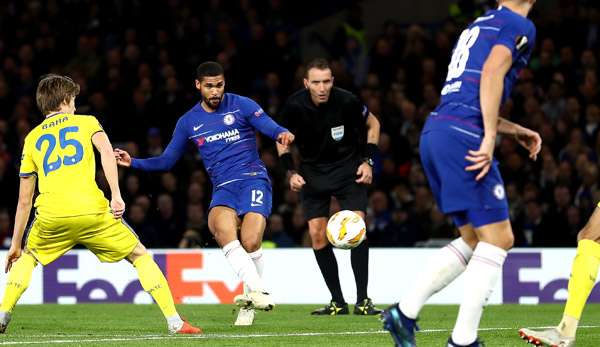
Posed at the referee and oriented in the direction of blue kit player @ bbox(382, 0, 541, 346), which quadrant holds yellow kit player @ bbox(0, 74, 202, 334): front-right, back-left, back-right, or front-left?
front-right

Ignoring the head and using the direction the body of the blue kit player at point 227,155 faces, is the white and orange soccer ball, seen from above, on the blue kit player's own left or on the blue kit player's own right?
on the blue kit player's own left

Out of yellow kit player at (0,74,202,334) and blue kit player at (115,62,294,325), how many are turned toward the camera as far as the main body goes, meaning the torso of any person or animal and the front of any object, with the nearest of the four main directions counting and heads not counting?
1

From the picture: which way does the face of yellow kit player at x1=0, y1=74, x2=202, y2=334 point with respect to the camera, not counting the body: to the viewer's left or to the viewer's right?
to the viewer's right

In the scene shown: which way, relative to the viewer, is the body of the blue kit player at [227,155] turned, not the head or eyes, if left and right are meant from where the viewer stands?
facing the viewer

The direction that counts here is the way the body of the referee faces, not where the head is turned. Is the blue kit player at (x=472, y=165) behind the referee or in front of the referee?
in front

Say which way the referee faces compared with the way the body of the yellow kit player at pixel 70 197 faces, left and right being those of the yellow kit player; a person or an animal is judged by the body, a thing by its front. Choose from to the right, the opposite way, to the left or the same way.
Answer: the opposite way

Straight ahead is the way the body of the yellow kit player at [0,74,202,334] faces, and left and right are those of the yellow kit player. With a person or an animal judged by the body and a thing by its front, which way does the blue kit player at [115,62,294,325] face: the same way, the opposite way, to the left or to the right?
the opposite way

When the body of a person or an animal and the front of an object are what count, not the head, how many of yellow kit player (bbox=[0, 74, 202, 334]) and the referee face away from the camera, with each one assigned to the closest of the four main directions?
1

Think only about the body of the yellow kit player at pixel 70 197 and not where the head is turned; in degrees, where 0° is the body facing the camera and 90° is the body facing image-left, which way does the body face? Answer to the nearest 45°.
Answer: approximately 180°

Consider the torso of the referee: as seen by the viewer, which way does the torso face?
toward the camera

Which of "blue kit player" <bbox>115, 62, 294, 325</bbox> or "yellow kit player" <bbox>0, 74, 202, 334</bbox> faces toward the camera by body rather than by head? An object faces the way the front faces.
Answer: the blue kit player

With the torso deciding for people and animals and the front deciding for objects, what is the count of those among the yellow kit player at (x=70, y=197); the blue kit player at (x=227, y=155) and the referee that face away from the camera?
1

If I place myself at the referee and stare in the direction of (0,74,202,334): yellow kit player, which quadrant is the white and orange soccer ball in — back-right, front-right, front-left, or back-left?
front-left
